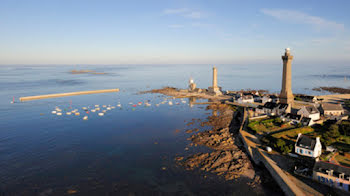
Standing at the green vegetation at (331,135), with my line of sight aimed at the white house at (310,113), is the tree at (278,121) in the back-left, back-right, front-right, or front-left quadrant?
front-left

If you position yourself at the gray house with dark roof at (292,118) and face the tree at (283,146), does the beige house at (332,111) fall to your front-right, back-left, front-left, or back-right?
back-left

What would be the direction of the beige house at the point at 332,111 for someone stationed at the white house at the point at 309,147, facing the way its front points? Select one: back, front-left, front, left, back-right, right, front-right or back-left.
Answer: back-right

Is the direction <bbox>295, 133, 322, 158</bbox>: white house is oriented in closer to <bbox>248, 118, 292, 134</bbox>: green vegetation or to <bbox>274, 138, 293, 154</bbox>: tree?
the tree

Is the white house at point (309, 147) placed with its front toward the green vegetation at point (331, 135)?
no

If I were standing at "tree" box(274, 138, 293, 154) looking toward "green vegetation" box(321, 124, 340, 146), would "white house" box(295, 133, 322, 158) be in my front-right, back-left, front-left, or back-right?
front-right

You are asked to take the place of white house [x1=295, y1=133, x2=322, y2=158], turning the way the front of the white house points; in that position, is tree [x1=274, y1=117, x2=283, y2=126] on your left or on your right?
on your right

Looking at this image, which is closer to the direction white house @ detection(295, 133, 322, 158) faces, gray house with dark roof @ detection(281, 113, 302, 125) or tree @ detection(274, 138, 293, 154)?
the tree

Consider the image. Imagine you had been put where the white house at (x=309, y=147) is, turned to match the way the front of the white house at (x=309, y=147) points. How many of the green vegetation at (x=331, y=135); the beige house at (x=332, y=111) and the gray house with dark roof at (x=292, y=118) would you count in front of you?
0

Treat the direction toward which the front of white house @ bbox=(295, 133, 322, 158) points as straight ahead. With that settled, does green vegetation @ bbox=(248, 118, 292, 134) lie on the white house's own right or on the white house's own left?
on the white house's own right

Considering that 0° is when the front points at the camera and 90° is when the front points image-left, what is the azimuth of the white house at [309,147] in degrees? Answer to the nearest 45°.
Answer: approximately 45°

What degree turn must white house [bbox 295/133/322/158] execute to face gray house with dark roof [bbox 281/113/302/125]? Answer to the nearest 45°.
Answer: approximately 135° to its right

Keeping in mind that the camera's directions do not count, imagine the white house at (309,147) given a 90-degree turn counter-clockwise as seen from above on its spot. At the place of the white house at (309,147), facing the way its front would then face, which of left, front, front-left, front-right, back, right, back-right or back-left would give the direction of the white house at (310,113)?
back-left
